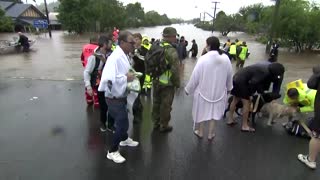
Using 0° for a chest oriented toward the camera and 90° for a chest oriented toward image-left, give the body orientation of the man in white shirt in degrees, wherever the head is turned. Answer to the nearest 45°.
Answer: approximately 270°

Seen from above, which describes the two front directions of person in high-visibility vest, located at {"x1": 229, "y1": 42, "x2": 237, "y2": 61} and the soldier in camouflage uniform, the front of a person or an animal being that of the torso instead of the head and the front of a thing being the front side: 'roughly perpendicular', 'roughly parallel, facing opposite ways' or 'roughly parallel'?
roughly perpendicular

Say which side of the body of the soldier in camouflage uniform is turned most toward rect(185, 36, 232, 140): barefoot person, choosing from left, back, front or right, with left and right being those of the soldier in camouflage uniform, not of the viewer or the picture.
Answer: front

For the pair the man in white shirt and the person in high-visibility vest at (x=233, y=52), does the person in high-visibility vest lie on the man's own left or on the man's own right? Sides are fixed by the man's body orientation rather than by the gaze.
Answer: on the man's own left

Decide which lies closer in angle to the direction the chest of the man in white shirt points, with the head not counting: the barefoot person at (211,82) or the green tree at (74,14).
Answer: the barefoot person

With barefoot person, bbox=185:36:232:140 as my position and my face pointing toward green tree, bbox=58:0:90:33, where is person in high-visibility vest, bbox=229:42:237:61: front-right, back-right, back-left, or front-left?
front-right

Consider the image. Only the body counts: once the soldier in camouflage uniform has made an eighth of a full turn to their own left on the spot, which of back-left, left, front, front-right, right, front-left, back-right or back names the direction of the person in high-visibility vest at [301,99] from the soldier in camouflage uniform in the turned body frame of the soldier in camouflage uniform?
front-right
